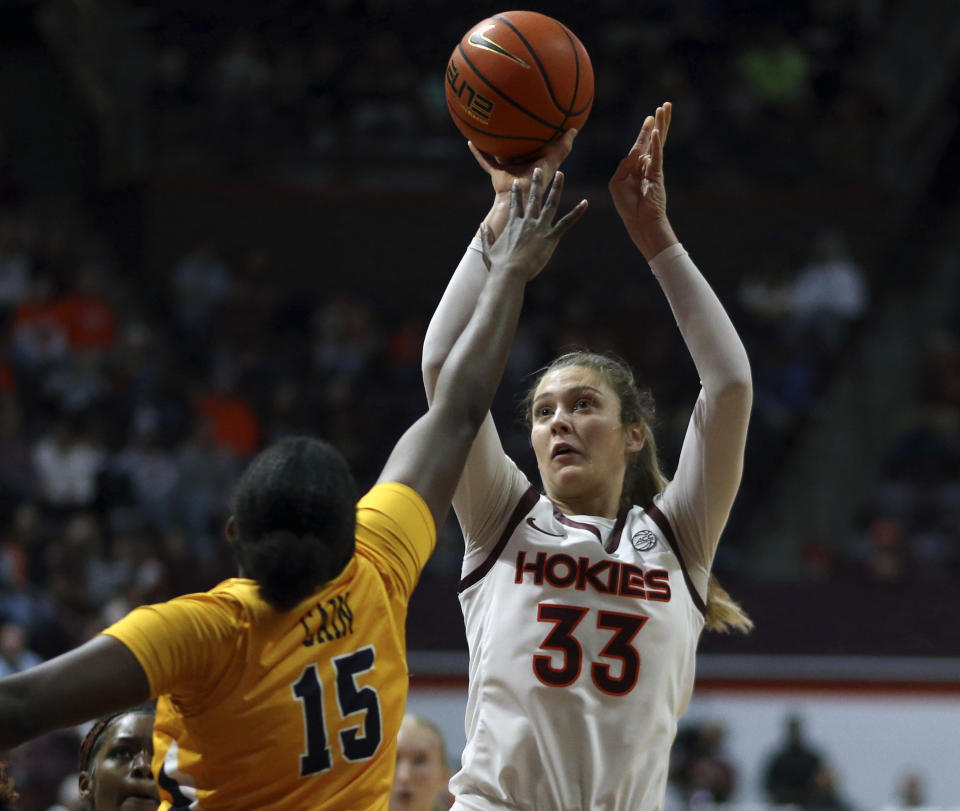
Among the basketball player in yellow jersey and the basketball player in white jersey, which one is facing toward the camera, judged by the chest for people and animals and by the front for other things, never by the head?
the basketball player in white jersey

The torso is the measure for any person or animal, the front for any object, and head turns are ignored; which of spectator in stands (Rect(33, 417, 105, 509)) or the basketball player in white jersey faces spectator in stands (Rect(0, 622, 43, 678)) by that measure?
spectator in stands (Rect(33, 417, 105, 509))

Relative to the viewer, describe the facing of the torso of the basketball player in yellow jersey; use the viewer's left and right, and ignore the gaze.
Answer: facing away from the viewer and to the left of the viewer

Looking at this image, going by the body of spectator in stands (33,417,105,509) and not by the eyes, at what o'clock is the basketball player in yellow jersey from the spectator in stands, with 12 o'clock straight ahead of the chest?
The basketball player in yellow jersey is roughly at 12 o'clock from the spectator in stands.

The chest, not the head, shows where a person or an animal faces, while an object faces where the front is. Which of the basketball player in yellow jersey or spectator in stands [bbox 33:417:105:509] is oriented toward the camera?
the spectator in stands

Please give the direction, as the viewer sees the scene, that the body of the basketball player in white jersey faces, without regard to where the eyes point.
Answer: toward the camera

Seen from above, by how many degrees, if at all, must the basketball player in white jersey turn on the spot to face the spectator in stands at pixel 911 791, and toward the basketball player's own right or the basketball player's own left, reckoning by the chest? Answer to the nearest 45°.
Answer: approximately 180°

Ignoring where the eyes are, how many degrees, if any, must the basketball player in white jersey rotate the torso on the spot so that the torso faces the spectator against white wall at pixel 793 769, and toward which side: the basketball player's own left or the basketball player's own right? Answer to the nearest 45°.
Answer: approximately 180°

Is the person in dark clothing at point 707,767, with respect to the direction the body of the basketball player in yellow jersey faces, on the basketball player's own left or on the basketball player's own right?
on the basketball player's own right

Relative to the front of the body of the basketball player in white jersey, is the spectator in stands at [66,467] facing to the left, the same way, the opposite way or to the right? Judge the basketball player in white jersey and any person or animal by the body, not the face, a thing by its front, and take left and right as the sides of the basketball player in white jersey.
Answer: the same way

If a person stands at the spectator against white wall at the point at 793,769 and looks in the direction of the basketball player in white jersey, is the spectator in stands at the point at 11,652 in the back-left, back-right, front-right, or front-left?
front-right

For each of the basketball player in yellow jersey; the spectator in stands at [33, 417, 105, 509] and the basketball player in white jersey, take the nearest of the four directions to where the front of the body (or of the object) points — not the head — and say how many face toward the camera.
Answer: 2

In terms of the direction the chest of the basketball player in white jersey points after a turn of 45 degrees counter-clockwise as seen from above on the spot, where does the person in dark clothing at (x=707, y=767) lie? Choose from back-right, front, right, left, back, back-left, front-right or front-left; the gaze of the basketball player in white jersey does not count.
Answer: back-left

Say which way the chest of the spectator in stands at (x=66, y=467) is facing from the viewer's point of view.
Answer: toward the camera

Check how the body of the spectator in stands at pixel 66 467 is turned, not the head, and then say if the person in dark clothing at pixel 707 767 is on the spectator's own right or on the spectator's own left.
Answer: on the spectator's own left

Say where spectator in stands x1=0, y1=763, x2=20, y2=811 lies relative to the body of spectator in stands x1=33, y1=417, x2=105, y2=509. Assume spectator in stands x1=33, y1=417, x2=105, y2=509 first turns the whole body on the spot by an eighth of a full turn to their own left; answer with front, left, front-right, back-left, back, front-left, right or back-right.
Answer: front-right

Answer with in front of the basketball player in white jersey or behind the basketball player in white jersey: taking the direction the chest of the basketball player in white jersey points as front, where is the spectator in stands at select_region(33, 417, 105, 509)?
behind

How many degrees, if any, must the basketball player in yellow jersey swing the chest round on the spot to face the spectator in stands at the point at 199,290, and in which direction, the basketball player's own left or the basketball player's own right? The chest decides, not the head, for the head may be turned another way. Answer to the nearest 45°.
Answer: approximately 45° to the basketball player's own right

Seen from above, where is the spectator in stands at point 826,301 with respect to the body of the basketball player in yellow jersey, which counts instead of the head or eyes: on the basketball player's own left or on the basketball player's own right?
on the basketball player's own right

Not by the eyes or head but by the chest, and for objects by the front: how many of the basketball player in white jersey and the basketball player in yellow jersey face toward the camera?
1
